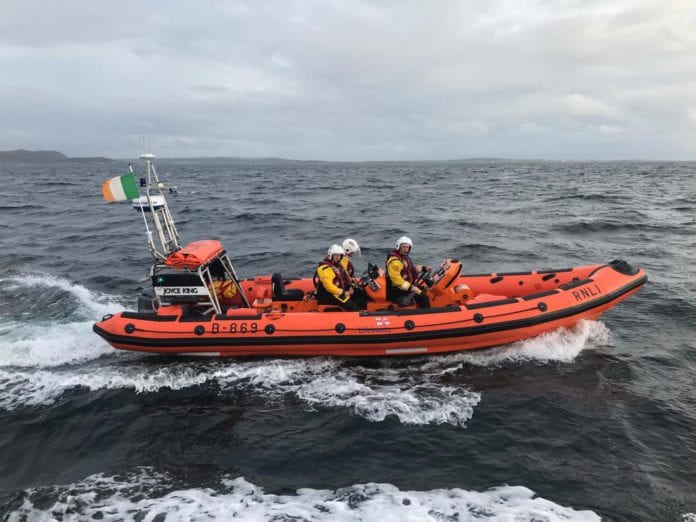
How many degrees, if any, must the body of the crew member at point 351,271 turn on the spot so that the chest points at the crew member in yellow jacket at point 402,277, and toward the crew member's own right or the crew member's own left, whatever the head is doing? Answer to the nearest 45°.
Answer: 0° — they already face them

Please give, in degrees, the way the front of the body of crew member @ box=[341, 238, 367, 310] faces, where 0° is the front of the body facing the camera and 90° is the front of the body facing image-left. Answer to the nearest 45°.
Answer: approximately 270°

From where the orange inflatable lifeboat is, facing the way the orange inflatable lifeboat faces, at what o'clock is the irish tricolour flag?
The irish tricolour flag is roughly at 6 o'clock from the orange inflatable lifeboat.

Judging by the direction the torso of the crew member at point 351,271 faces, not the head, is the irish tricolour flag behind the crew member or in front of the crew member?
behind

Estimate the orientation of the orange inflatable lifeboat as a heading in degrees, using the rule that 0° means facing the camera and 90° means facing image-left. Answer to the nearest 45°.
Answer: approximately 270°
